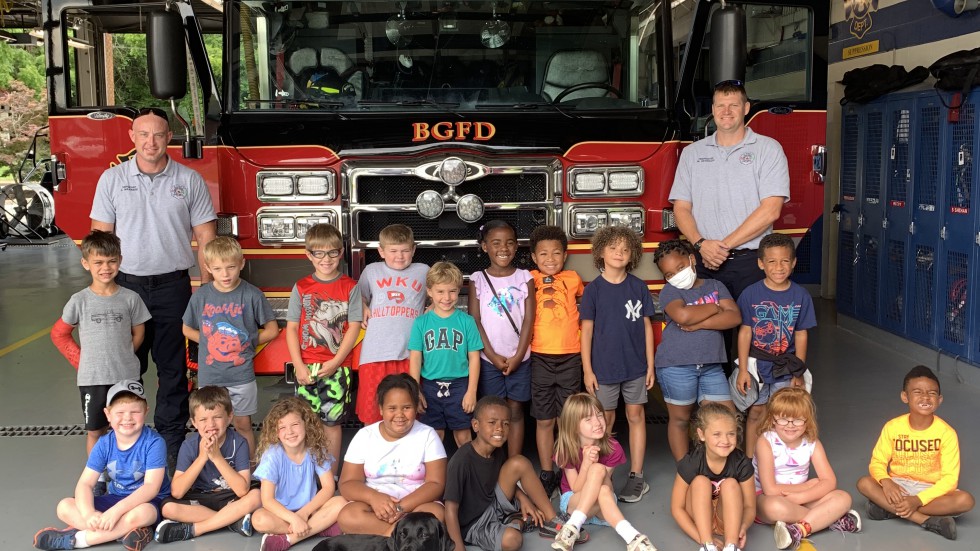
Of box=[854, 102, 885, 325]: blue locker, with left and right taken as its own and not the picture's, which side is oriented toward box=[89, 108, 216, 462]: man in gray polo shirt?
front

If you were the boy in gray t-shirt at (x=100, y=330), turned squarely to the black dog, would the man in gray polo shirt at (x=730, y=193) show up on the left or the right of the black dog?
left

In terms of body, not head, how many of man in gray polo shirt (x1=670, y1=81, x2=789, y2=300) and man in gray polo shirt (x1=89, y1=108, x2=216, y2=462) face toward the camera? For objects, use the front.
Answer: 2

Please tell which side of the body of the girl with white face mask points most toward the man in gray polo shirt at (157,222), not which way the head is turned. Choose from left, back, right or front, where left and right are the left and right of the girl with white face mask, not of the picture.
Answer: right

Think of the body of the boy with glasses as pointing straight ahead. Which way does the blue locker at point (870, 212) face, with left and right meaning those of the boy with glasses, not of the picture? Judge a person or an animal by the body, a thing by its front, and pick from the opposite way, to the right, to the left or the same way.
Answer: to the right

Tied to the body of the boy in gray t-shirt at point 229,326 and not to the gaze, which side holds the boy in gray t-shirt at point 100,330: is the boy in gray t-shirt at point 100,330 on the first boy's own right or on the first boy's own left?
on the first boy's own right

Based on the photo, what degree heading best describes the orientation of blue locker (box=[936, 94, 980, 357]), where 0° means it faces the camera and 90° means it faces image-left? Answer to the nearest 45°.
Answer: approximately 45°
